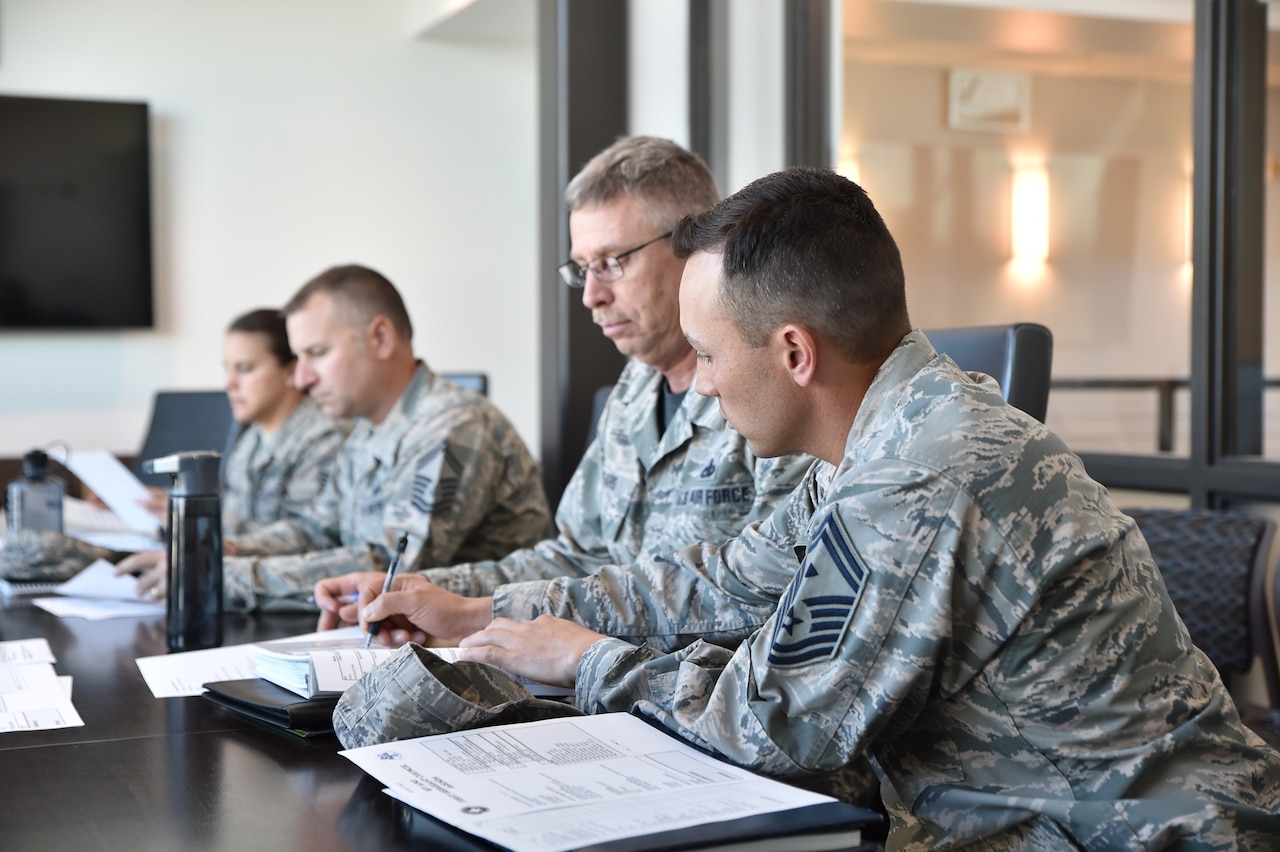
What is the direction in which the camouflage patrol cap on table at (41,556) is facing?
to the viewer's right

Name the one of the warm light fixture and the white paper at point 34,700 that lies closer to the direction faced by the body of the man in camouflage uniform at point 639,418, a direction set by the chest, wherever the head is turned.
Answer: the white paper

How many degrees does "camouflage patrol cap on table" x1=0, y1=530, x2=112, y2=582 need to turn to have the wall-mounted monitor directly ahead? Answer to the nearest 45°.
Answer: approximately 90° to its left
